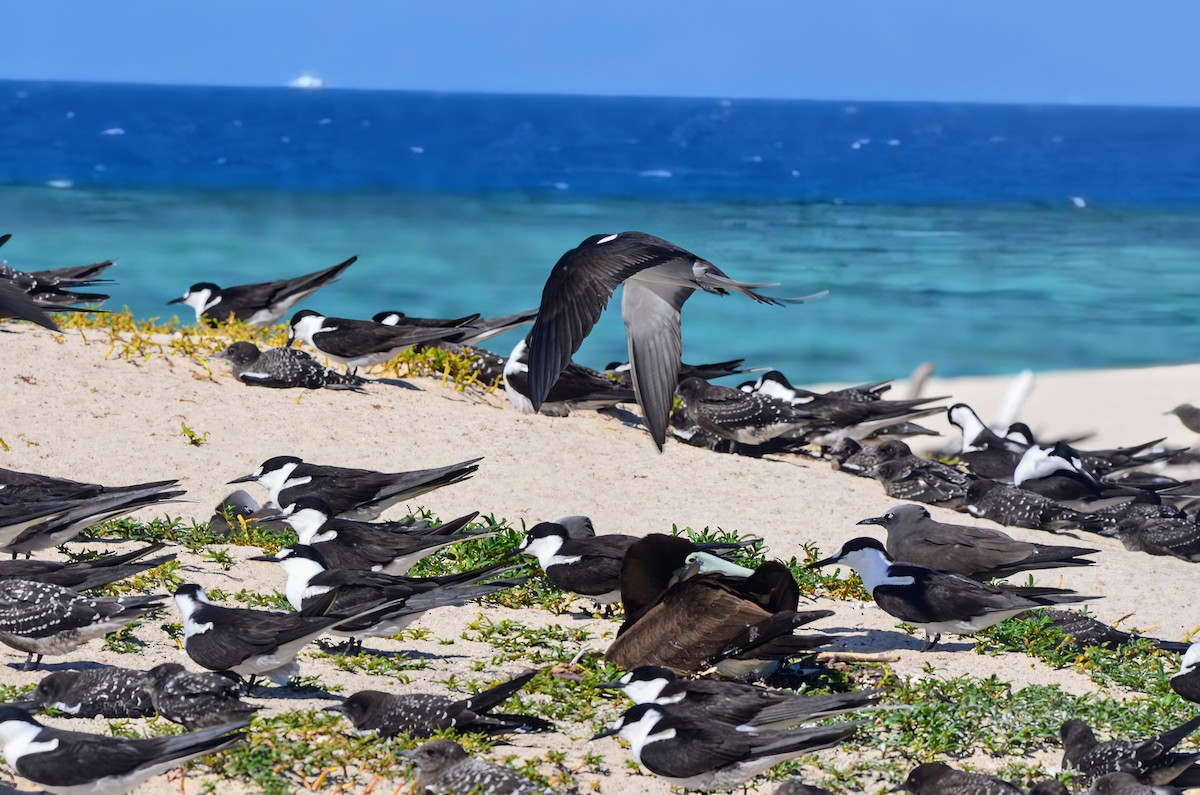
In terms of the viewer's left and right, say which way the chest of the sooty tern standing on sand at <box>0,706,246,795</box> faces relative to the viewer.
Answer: facing to the left of the viewer

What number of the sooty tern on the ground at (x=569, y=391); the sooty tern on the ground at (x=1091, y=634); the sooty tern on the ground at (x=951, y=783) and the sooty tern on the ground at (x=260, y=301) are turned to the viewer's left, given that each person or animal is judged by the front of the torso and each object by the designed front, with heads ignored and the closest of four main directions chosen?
4

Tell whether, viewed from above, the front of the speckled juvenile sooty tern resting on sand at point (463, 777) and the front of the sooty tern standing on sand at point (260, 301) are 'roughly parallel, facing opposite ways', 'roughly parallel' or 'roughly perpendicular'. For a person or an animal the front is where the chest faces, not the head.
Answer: roughly parallel

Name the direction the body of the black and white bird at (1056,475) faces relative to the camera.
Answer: to the viewer's left

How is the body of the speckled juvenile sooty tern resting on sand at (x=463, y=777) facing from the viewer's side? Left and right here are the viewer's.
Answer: facing to the left of the viewer

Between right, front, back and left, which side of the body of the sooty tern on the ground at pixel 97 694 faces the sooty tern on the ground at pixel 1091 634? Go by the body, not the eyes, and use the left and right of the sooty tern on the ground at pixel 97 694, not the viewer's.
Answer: back

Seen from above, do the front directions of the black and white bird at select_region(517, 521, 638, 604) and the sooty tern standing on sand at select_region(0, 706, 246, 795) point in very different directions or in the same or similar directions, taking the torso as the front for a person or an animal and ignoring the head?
same or similar directions

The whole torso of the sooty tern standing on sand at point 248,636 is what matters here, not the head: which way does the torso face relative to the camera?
to the viewer's left

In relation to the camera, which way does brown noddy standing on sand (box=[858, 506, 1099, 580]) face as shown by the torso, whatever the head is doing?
to the viewer's left

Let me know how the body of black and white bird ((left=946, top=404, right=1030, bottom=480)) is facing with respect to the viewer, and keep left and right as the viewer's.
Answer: facing to the left of the viewer

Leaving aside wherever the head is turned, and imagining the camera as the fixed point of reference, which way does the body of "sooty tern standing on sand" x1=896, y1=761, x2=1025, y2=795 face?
to the viewer's left

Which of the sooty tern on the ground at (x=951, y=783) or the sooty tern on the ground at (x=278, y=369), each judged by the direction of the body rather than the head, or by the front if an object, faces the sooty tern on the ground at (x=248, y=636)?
the sooty tern on the ground at (x=951, y=783)

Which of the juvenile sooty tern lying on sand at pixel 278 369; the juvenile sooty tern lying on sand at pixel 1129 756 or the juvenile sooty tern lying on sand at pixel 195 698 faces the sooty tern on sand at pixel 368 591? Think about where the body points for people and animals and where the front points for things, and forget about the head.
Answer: the juvenile sooty tern lying on sand at pixel 1129 756

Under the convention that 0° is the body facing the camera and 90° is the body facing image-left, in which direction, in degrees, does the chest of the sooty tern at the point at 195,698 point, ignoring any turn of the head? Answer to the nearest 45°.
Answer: approximately 90°

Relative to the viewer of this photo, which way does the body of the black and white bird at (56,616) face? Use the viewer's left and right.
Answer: facing to the left of the viewer

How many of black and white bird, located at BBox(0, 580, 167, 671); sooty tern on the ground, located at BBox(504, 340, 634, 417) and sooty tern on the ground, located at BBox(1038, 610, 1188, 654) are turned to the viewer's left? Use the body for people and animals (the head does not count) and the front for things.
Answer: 3
